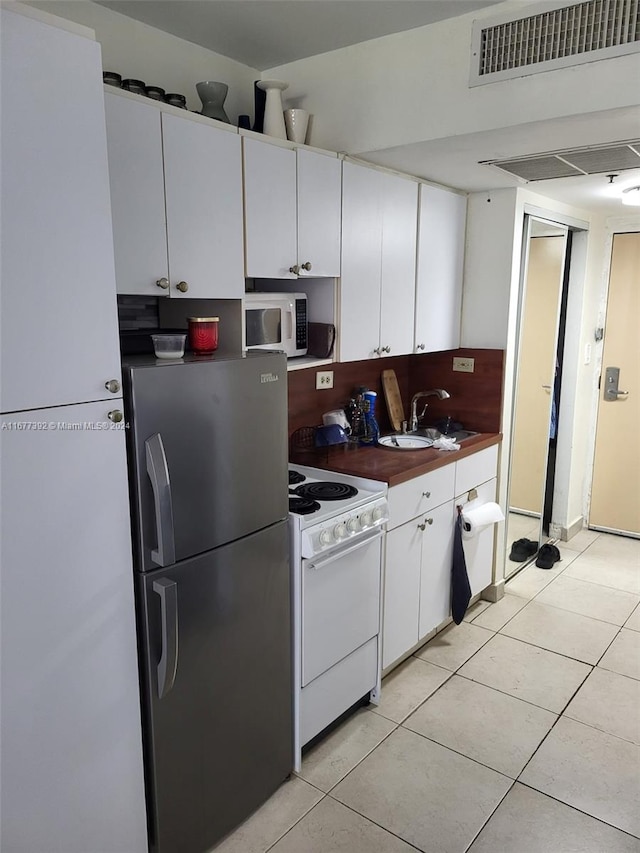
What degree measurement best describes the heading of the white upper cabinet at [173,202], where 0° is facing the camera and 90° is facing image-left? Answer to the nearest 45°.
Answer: approximately 315°

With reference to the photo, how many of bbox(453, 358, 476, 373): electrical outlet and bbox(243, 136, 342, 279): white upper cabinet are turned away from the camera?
0

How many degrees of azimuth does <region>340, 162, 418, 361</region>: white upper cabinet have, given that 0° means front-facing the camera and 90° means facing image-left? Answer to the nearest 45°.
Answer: approximately 315°

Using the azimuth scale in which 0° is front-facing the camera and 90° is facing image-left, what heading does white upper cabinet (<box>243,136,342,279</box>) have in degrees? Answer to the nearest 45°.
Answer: approximately 315°

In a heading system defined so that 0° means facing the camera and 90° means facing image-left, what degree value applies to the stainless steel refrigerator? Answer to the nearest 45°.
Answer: approximately 315°

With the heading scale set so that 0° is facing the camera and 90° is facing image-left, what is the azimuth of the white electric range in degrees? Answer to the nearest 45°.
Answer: approximately 315°

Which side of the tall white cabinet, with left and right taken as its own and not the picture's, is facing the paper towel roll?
left

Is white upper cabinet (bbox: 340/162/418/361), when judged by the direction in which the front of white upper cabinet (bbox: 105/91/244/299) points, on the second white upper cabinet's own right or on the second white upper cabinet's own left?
on the second white upper cabinet's own left
